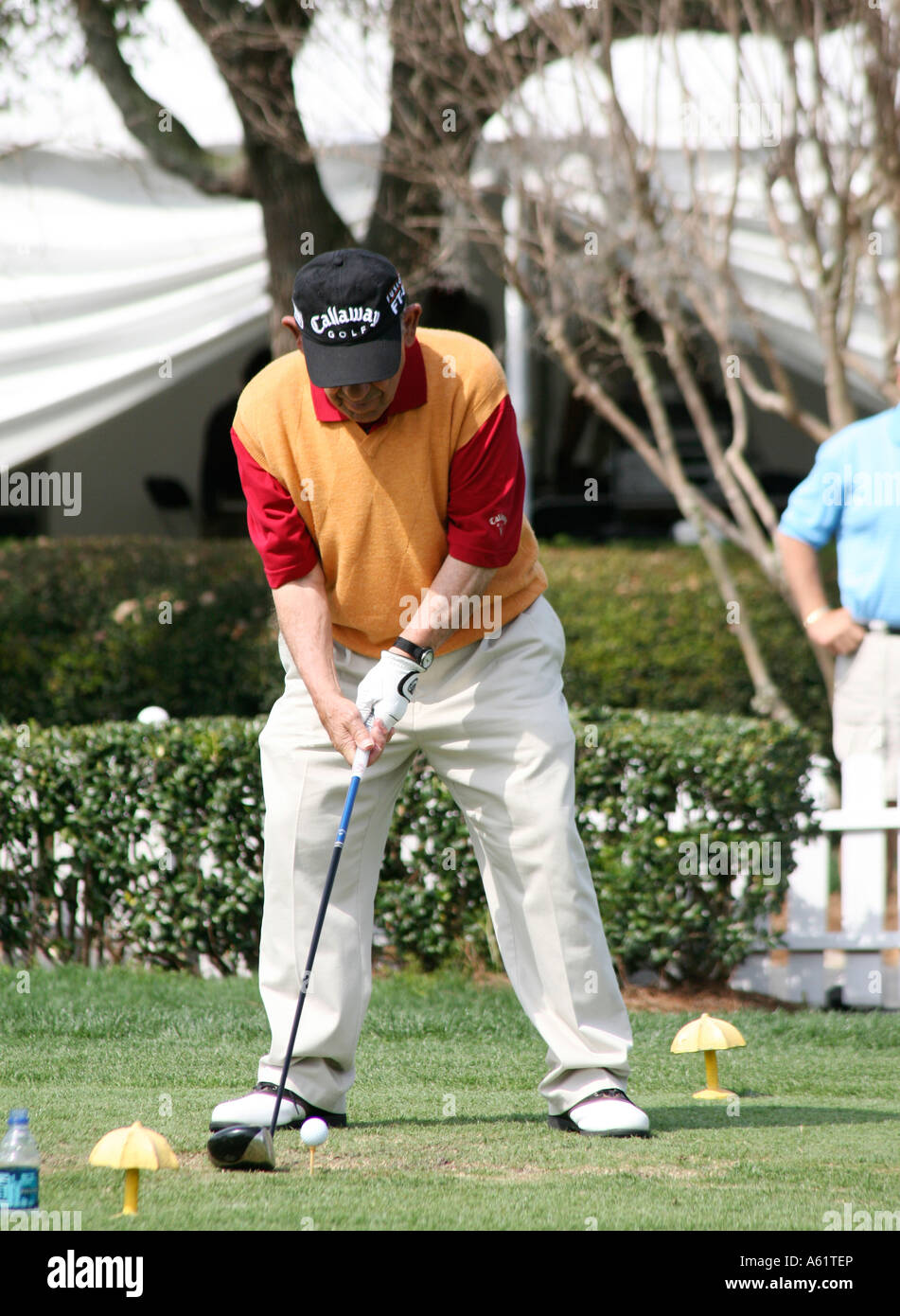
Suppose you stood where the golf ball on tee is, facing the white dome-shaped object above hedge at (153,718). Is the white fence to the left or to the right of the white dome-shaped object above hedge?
right

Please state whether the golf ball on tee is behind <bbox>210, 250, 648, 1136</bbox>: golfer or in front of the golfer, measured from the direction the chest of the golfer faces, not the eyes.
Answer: in front

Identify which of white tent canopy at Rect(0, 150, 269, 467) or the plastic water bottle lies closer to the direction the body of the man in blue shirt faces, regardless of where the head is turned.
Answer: the plastic water bottle

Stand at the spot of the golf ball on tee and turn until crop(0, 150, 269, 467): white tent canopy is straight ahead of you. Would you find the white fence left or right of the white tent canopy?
right

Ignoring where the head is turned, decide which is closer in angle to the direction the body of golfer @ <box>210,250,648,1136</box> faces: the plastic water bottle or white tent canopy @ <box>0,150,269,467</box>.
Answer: the plastic water bottle

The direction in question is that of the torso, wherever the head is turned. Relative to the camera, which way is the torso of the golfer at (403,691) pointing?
toward the camera

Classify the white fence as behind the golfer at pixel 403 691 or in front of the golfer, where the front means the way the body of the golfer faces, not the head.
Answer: behind

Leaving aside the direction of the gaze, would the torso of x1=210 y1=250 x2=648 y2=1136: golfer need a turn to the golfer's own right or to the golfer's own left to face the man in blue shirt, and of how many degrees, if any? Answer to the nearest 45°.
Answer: approximately 135° to the golfer's own left
